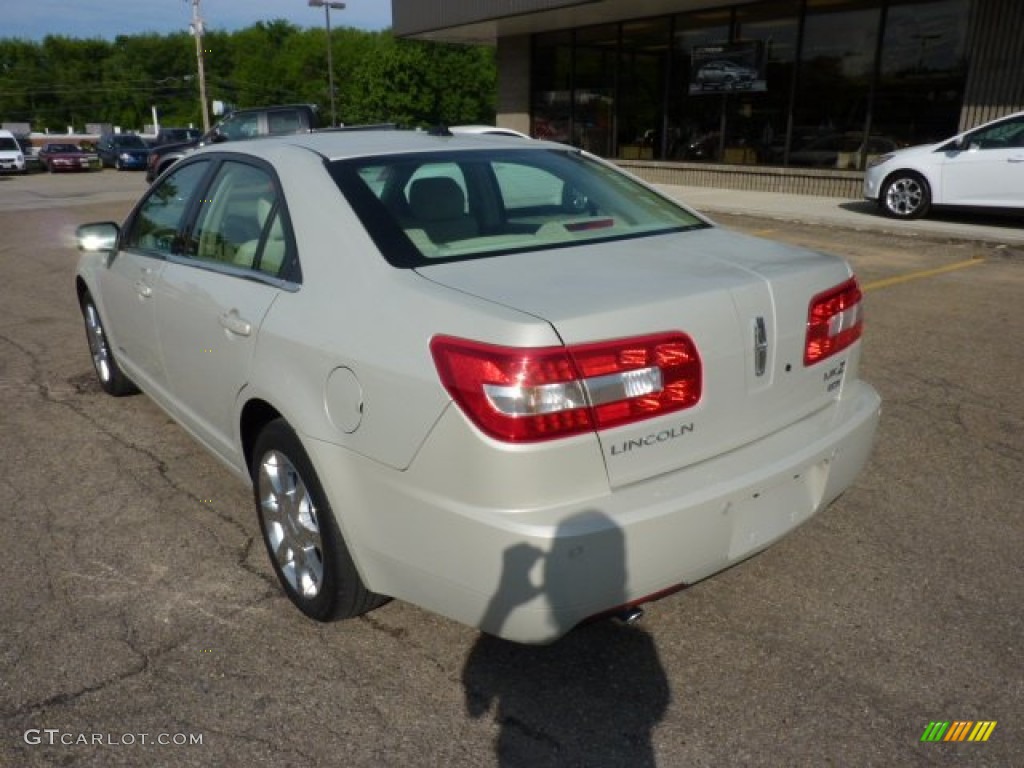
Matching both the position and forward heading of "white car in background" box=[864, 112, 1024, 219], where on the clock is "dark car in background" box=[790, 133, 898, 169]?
The dark car in background is roughly at 2 o'clock from the white car in background.

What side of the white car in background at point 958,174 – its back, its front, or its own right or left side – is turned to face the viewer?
left

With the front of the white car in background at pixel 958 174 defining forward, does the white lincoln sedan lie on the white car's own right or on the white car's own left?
on the white car's own left

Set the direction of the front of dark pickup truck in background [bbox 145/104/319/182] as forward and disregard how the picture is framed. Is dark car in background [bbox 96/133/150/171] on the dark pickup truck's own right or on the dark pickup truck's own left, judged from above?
on the dark pickup truck's own right

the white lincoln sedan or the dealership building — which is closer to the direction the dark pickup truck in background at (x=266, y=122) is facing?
the white lincoln sedan

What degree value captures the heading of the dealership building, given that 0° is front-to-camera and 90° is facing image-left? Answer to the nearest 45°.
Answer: approximately 45°

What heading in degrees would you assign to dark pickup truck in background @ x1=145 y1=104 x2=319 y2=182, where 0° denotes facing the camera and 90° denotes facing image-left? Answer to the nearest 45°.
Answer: approximately 45°

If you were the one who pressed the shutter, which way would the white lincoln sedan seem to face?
facing away from the viewer and to the left of the viewer
